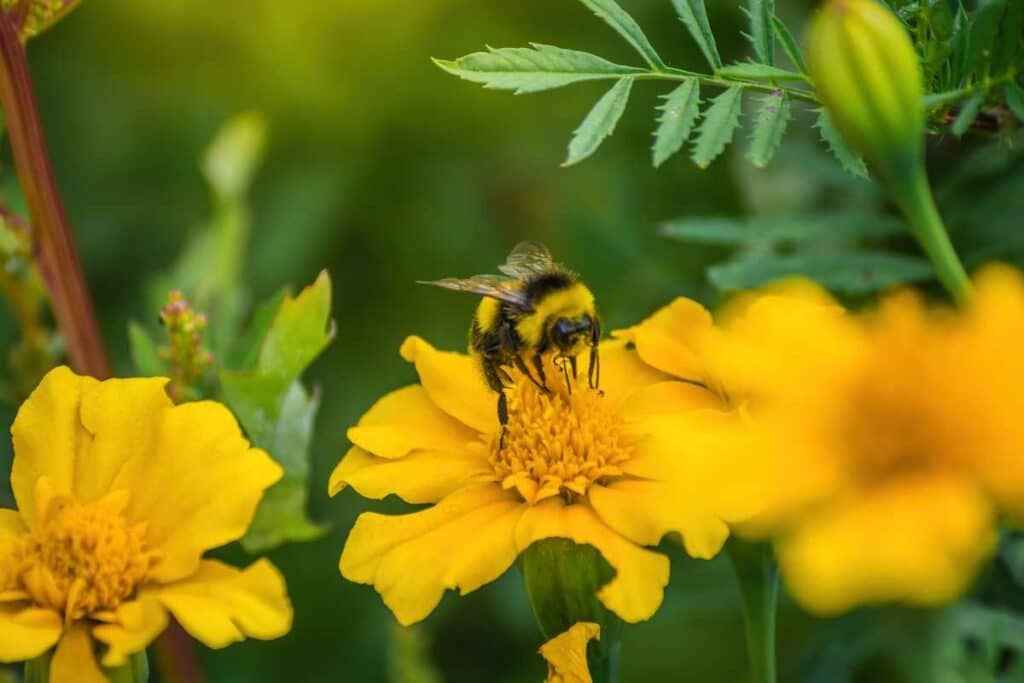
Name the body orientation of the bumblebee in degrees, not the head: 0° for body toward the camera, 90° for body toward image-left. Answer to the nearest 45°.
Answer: approximately 315°
